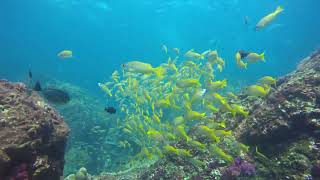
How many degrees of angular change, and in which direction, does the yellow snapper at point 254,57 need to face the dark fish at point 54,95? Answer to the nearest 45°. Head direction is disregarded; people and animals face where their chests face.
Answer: approximately 45° to its left

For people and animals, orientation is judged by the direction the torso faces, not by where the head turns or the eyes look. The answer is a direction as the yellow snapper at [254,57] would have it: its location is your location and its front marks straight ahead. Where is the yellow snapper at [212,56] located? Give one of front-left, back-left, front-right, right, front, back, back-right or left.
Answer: front-right

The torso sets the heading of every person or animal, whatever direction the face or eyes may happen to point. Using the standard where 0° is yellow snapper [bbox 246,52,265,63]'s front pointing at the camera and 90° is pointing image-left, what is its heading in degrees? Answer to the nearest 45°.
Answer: approximately 90°

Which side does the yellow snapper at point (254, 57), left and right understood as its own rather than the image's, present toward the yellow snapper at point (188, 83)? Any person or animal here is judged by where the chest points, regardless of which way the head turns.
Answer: front

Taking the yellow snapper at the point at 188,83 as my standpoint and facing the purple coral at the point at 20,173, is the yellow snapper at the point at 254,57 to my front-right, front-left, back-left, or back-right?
back-left

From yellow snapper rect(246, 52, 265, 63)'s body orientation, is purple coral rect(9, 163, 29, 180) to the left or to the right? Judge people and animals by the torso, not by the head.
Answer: on its left
